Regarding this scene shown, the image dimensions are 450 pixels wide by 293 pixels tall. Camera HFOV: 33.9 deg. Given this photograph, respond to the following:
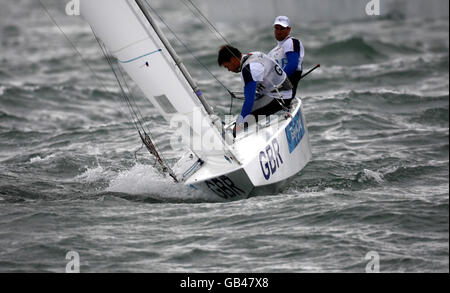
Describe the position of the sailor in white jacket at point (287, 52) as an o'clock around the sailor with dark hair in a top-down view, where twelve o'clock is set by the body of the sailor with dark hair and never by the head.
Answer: The sailor in white jacket is roughly at 4 o'clock from the sailor with dark hair.

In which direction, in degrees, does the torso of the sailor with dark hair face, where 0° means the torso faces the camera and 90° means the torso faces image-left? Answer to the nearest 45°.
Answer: approximately 90°

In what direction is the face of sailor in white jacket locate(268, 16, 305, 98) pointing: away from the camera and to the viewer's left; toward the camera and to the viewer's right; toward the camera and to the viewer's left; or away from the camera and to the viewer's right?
toward the camera and to the viewer's left

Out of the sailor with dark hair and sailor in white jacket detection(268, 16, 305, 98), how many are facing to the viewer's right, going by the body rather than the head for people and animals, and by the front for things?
0
